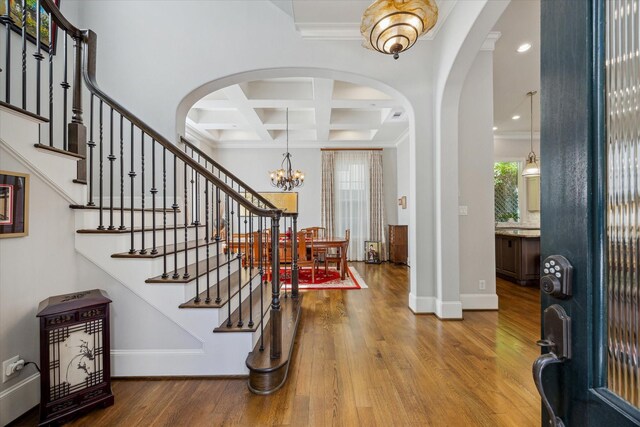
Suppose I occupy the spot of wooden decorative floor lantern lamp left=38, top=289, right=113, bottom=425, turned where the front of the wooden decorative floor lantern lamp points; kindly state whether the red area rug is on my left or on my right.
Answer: on my left

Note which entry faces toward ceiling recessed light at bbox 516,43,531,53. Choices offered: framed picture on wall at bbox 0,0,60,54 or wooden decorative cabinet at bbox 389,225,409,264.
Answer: the framed picture on wall

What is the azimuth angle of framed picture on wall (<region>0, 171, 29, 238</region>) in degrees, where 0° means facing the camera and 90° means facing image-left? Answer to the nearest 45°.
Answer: approximately 315°

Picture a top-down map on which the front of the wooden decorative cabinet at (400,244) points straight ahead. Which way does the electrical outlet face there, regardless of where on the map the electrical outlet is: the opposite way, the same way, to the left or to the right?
the opposite way

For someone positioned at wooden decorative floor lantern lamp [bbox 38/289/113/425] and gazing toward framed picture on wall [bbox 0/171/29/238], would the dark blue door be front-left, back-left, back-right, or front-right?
back-left

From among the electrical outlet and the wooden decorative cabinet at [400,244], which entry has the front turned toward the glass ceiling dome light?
the electrical outlet

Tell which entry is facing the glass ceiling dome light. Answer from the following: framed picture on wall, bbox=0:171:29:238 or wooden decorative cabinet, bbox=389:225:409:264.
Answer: the framed picture on wall

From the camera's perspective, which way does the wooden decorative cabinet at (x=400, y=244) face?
to the viewer's left
